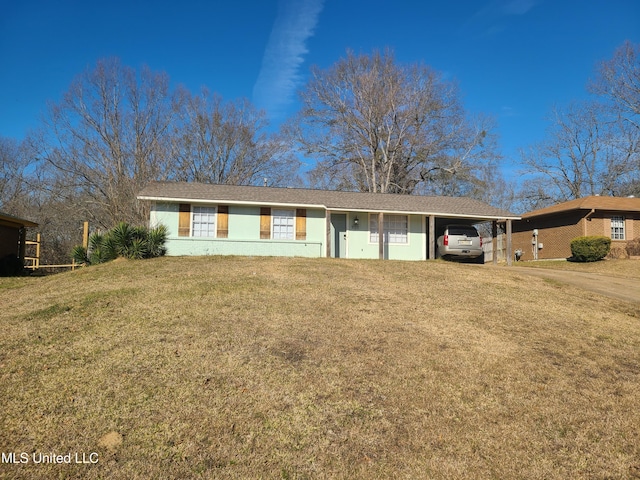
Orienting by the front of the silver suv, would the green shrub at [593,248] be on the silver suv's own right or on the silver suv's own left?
on the silver suv's own right

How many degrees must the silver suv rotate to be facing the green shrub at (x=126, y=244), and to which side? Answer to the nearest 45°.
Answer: approximately 135° to its left

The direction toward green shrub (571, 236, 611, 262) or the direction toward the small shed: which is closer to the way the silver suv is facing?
the green shrub

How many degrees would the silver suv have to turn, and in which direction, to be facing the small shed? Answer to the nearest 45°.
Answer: approximately 90° to its left

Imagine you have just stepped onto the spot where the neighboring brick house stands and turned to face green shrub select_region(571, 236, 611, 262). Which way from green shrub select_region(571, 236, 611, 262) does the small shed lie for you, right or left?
right

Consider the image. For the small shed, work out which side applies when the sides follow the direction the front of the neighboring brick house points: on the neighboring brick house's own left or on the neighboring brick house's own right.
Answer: on the neighboring brick house's own right

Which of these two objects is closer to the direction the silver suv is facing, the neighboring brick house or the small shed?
the neighboring brick house

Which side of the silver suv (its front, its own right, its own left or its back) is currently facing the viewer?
back

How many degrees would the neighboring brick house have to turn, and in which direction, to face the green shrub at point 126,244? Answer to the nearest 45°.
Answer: approximately 90° to its right

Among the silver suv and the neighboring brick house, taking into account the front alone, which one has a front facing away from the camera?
the silver suv

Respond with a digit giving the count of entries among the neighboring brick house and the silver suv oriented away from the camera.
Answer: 1

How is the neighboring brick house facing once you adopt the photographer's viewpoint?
facing the viewer and to the right of the viewer

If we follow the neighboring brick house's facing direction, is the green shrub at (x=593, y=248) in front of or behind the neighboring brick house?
in front
